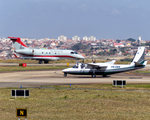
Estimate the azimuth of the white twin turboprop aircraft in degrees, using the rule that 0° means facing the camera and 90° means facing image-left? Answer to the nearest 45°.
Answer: approximately 90°
